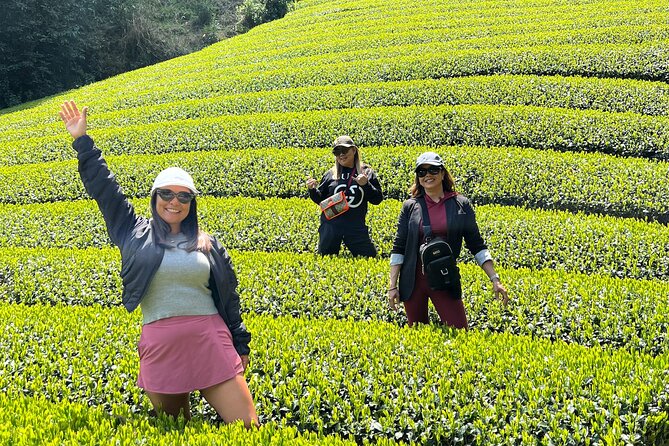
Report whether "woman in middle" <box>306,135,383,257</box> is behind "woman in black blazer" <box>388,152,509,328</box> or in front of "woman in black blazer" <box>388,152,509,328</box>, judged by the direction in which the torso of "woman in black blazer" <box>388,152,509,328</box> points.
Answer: behind

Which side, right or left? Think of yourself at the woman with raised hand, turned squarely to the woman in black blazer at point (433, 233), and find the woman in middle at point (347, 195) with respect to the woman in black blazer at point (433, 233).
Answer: left

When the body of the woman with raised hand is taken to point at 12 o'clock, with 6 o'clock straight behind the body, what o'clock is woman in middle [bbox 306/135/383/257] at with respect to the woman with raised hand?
The woman in middle is roughly at 7 o'clock from the woman with raised hand.

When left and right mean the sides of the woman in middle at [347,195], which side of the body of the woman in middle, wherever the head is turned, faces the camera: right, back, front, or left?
front

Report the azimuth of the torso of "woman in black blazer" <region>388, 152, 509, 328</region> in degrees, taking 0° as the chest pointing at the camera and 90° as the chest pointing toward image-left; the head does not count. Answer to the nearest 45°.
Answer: approximately 0°

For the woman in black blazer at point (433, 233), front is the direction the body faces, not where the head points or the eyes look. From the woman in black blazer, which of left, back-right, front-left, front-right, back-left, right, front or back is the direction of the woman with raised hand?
front-right

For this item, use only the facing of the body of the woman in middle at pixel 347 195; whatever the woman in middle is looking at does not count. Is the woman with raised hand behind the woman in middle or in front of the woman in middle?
in front

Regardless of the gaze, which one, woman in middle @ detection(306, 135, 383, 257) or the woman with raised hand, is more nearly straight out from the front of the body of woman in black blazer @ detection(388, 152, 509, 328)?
the woman with raised hand

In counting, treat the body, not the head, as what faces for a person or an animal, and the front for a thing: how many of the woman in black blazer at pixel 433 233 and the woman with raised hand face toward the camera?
2
